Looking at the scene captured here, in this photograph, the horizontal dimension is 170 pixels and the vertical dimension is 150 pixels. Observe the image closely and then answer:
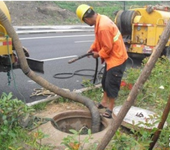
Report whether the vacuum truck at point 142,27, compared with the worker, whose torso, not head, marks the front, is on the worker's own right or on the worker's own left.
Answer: on the worker's own right

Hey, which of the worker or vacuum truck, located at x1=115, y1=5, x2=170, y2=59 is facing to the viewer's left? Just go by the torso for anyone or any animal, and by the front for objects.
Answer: the worker

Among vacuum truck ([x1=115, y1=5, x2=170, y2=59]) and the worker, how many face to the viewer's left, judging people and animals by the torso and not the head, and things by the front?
1

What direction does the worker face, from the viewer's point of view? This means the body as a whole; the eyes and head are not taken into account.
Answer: to the viewer's left

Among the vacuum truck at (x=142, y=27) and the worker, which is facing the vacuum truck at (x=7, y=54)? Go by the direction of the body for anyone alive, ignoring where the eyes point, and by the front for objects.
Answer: the worker

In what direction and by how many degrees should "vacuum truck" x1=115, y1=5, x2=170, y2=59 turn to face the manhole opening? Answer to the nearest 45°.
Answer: approximately 135° to its right

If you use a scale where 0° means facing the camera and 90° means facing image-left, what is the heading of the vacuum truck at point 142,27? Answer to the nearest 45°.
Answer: approximately 225°

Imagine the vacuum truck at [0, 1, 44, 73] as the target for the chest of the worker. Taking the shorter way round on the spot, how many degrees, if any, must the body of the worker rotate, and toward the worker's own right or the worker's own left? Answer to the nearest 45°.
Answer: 0° — they already face it

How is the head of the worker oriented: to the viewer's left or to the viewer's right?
to the viewer's left

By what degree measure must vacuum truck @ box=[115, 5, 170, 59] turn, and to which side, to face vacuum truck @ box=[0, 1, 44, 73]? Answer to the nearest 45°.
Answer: approximately 180°
